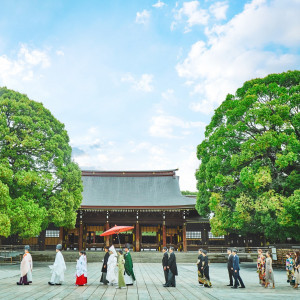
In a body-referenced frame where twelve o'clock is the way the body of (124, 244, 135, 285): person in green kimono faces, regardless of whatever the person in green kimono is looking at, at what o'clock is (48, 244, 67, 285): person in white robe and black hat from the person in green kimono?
The person in white robe and black hat is roughly at 12 o'clock from the person in green kimono.

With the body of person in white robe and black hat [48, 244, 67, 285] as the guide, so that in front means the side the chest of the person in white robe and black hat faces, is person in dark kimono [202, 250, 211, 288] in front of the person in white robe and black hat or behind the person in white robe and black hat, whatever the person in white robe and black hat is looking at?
behind

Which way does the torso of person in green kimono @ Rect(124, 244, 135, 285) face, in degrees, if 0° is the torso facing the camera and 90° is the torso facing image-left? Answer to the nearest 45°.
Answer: approximately 90°

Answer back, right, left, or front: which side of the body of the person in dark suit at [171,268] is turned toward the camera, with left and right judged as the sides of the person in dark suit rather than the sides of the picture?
left

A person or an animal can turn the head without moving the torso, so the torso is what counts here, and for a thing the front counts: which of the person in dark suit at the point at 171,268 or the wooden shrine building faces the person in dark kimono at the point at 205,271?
the wooden shrine building

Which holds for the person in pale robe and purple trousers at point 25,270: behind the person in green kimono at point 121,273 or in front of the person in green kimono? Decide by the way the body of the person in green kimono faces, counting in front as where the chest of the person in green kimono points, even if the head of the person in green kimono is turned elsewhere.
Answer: in front

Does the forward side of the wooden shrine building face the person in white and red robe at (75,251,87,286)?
yes

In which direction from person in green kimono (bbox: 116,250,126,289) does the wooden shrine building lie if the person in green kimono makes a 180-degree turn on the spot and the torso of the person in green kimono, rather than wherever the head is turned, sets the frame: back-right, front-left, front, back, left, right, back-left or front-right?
left

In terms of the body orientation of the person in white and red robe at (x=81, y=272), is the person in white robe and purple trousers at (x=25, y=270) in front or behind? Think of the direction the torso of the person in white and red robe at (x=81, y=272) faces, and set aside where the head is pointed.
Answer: in front

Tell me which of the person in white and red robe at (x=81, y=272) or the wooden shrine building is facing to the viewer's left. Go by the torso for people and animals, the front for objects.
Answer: the person in white and red robe

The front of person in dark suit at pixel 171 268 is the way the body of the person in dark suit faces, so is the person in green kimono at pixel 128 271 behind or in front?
in front

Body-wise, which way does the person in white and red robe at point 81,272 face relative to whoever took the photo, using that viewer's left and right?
facing to the left of the viewer

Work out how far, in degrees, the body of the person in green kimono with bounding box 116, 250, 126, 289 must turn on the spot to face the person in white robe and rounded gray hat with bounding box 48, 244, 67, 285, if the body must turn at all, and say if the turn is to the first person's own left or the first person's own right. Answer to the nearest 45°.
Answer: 0° — they already face them

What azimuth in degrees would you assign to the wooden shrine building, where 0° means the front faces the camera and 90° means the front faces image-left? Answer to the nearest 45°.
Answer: approximately 0°

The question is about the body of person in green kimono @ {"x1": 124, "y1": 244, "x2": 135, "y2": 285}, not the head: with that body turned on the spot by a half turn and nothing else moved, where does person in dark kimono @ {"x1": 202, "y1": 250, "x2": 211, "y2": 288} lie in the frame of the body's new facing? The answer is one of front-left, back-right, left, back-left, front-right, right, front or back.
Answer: front

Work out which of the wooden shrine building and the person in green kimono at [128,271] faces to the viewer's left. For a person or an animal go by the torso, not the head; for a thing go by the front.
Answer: the person in green kimono

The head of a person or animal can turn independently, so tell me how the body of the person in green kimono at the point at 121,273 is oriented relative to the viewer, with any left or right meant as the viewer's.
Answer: facing to the left of the viewer
